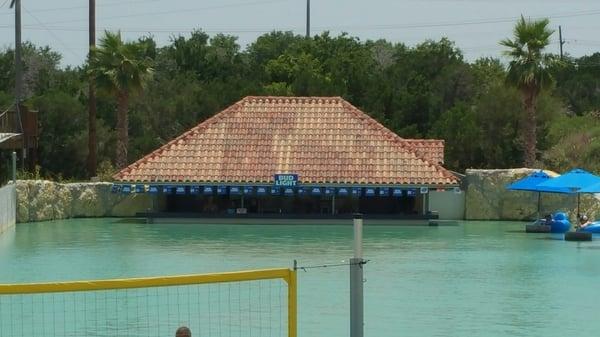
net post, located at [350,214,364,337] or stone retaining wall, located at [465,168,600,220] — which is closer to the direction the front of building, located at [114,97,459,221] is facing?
the net post

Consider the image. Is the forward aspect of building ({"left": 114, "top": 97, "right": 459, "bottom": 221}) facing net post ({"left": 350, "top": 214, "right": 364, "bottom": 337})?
yes

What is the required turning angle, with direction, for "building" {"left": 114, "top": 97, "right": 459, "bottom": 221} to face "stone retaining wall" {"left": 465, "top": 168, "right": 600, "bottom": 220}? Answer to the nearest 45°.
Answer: approximately 90° to its left

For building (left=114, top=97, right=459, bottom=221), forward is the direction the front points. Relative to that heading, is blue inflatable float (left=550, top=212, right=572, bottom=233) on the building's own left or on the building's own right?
on the building's own left

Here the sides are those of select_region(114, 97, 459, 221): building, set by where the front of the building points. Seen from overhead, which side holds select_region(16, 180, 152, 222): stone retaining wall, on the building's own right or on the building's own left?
on the building's own right

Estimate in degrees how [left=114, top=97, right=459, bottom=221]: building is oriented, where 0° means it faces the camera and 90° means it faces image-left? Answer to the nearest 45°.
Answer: approximately 0°

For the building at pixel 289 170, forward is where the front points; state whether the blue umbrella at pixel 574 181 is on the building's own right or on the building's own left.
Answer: on the building's own left
